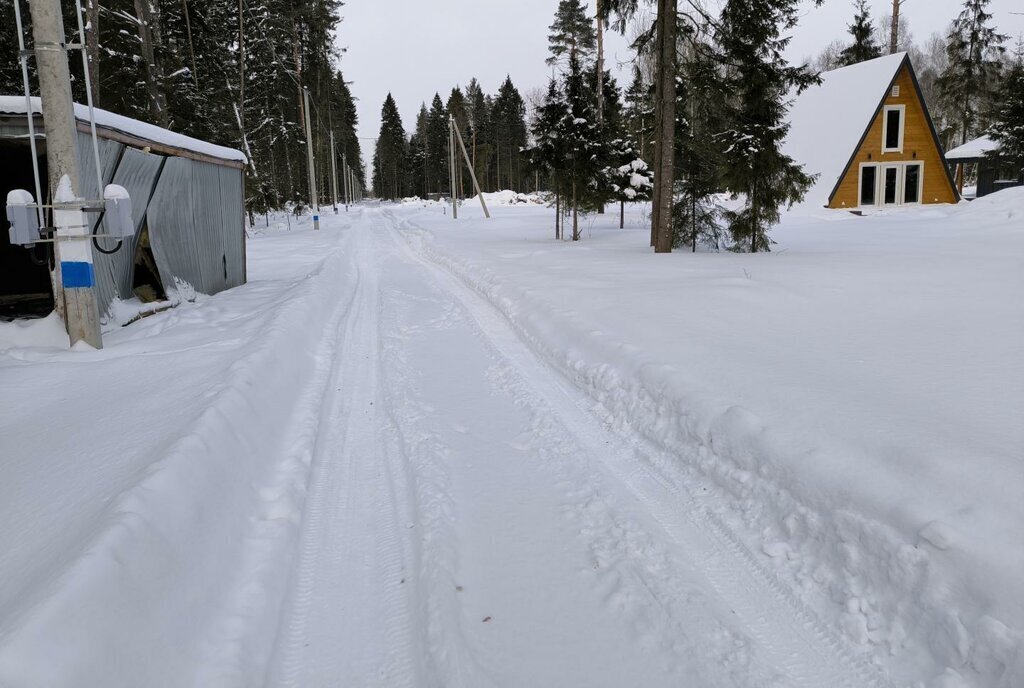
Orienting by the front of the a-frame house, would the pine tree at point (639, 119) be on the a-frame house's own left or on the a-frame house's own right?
on the a-frame house's own right

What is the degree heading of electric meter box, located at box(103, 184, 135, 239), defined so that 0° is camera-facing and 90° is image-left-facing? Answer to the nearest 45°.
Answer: approximately 0°

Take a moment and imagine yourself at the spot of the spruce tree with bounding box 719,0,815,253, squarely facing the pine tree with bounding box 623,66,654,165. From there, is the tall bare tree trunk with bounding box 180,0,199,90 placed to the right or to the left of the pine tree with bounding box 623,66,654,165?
left

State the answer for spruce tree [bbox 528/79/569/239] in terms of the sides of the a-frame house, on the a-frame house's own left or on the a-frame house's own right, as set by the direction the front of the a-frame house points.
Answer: on the a-frame house's own right

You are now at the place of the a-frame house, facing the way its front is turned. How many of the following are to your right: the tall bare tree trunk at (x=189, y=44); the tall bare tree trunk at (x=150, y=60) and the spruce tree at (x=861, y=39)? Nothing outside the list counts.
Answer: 2

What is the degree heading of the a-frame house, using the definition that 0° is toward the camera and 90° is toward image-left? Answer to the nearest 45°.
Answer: approximately 315°

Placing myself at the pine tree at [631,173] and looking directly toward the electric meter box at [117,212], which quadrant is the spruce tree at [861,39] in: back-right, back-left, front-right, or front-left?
back-left

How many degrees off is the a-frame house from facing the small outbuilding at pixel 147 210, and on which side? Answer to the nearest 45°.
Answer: approximately 45° to its right

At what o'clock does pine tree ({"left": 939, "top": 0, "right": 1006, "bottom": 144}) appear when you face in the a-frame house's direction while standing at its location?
The pine tree is roughly at 8 o'clock from the a-frame house.

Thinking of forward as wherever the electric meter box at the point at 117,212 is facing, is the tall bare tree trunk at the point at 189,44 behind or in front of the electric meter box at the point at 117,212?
behind
